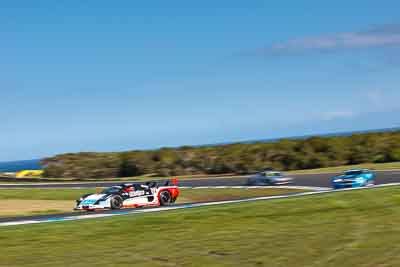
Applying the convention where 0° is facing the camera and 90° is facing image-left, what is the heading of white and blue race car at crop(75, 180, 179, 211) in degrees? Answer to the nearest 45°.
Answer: approximately 45°

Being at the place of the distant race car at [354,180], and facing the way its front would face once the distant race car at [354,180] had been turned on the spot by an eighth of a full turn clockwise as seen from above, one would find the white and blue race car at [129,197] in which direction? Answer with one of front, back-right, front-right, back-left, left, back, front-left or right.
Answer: front-left
